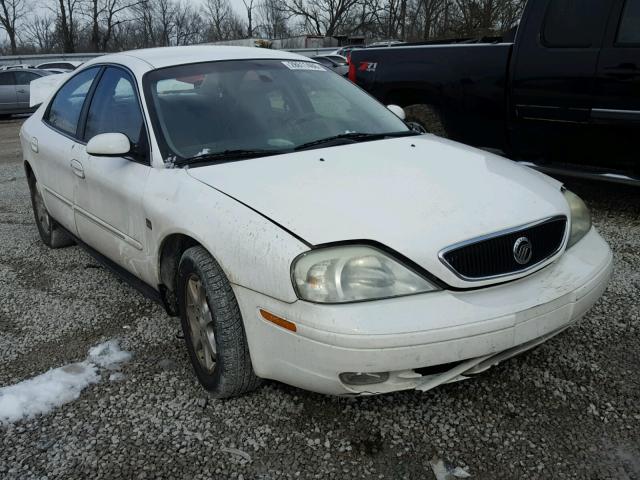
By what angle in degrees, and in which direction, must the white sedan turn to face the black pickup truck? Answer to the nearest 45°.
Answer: approximately 90° to its left

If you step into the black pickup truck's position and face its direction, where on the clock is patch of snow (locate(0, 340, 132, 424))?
The patch of snow is roughly at 4 o'clock from the black pickup truck.

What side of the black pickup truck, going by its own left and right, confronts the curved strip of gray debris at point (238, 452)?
right

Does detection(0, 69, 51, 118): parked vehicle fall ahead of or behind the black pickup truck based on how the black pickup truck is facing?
behind

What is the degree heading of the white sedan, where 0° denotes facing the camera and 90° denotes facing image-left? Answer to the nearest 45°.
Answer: approximately 315°

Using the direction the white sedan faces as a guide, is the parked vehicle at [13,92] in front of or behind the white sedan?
behind

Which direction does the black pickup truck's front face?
to the viewer's right
